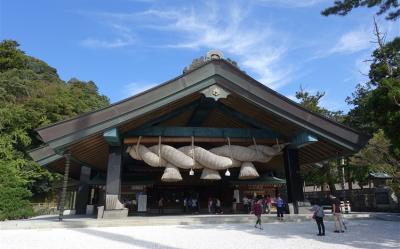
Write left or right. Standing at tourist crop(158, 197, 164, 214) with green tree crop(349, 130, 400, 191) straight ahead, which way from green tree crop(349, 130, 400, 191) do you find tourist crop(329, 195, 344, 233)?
right
